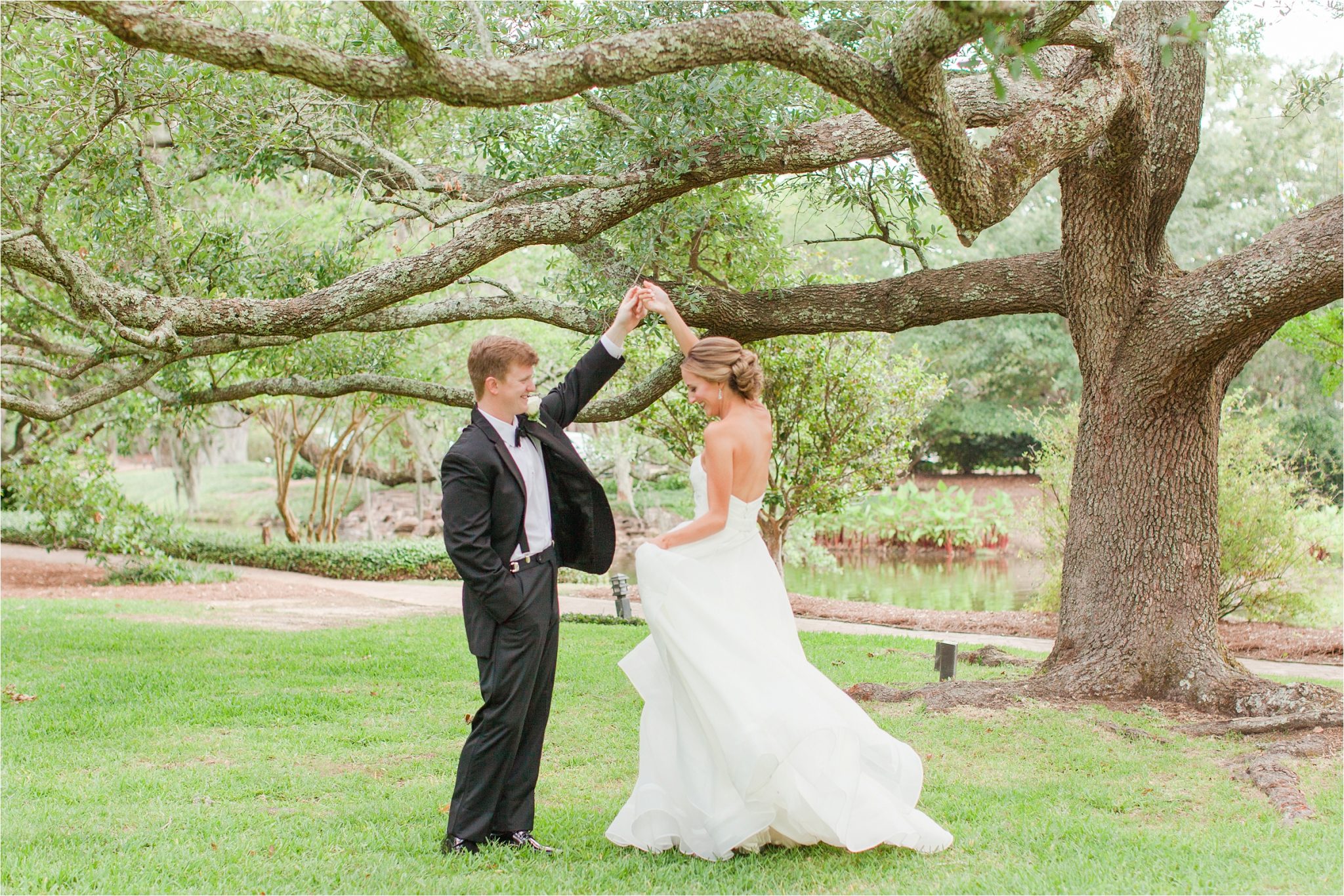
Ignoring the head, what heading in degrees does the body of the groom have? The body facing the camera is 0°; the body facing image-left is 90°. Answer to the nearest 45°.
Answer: approximately 315°

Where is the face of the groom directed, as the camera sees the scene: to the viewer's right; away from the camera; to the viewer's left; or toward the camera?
to the viewer's right

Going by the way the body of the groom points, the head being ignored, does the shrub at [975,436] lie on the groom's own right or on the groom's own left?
on the groom's own left

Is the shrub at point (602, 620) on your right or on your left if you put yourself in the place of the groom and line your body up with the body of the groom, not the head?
on your left

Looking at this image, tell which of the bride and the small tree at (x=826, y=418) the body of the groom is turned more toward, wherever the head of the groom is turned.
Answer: the bride

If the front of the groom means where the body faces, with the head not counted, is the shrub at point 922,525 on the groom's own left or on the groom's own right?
on the groom's own left

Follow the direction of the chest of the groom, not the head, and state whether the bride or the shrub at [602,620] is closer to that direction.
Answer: the bride

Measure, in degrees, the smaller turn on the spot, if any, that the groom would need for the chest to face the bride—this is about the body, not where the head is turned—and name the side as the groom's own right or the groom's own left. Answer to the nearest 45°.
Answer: approximately 45° to the groom's own left
